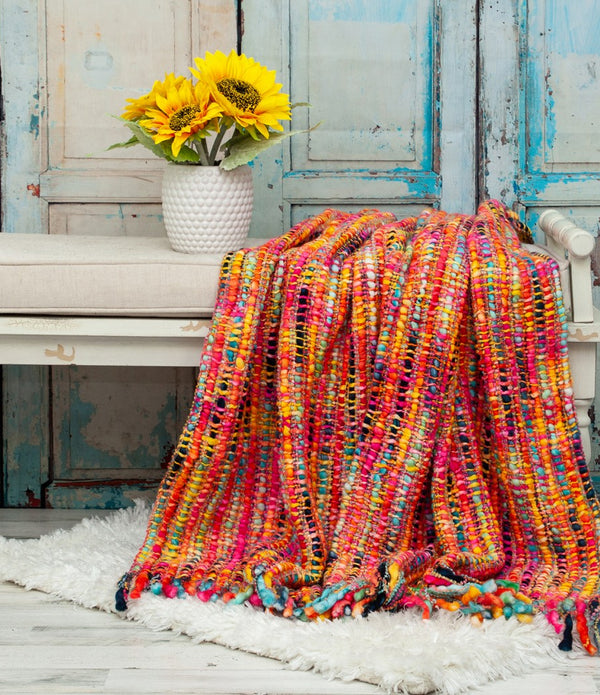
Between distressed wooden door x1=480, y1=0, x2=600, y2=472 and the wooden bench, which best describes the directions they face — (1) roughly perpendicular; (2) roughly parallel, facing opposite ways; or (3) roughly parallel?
roughly parallel

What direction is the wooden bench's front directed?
toward the camera

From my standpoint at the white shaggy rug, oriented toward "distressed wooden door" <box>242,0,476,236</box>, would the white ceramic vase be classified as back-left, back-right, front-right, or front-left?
front-left

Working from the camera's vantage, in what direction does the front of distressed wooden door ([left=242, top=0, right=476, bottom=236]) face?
facing the viewer

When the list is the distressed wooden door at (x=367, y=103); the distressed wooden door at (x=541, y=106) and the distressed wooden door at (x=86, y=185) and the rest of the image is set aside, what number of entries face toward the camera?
3

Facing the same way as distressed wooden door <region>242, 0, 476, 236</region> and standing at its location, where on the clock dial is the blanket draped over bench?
The blanket draped over bench is roughly at 12 o'clock from the distressed wooden door.

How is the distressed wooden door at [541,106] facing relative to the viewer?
toward the camera

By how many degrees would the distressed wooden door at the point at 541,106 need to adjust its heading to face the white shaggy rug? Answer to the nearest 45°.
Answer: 0° — it already faces it

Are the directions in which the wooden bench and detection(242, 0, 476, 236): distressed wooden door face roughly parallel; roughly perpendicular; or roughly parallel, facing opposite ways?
roughly parallel
